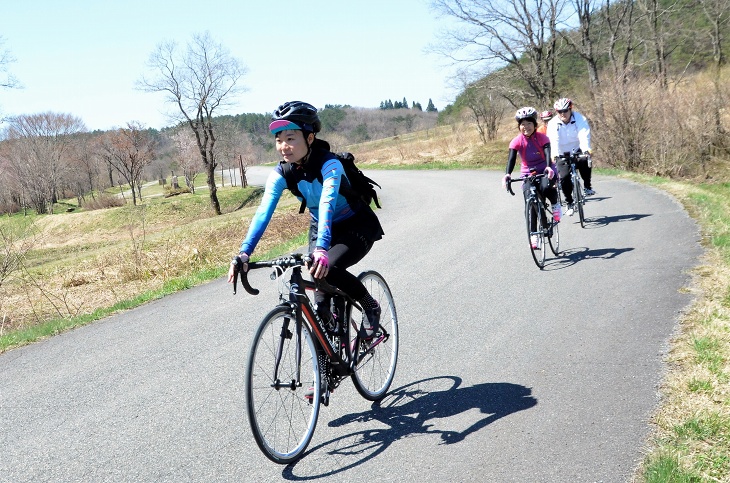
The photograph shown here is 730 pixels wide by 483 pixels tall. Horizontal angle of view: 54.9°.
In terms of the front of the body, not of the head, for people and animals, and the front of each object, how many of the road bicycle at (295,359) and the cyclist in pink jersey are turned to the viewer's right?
0

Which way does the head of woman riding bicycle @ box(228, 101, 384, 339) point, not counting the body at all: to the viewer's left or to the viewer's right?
to the viewer's left

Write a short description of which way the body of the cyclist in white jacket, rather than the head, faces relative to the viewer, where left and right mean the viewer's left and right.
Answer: facing the viewer

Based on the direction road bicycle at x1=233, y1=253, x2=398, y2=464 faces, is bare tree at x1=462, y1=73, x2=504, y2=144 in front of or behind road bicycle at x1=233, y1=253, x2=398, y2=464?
behind

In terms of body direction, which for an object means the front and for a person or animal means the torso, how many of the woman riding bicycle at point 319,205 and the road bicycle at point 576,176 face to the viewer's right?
0

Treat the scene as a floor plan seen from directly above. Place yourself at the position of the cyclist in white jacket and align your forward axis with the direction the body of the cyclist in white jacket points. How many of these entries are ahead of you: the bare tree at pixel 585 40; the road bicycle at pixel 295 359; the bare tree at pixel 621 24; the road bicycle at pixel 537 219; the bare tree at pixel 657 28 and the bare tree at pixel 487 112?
2

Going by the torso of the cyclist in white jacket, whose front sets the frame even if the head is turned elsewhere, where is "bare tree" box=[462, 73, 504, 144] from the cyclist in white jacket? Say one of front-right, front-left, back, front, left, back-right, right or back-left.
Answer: back

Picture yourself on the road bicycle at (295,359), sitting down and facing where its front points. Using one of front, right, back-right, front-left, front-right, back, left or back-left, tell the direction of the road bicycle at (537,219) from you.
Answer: back

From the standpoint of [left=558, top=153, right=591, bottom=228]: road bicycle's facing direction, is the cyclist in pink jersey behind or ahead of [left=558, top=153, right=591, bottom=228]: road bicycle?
ahead

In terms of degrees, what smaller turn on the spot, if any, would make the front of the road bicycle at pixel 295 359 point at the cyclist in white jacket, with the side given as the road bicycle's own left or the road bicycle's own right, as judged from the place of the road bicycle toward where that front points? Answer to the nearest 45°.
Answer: approximately 180°

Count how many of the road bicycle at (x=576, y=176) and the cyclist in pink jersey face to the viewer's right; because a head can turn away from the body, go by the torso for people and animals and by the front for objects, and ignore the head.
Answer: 0
